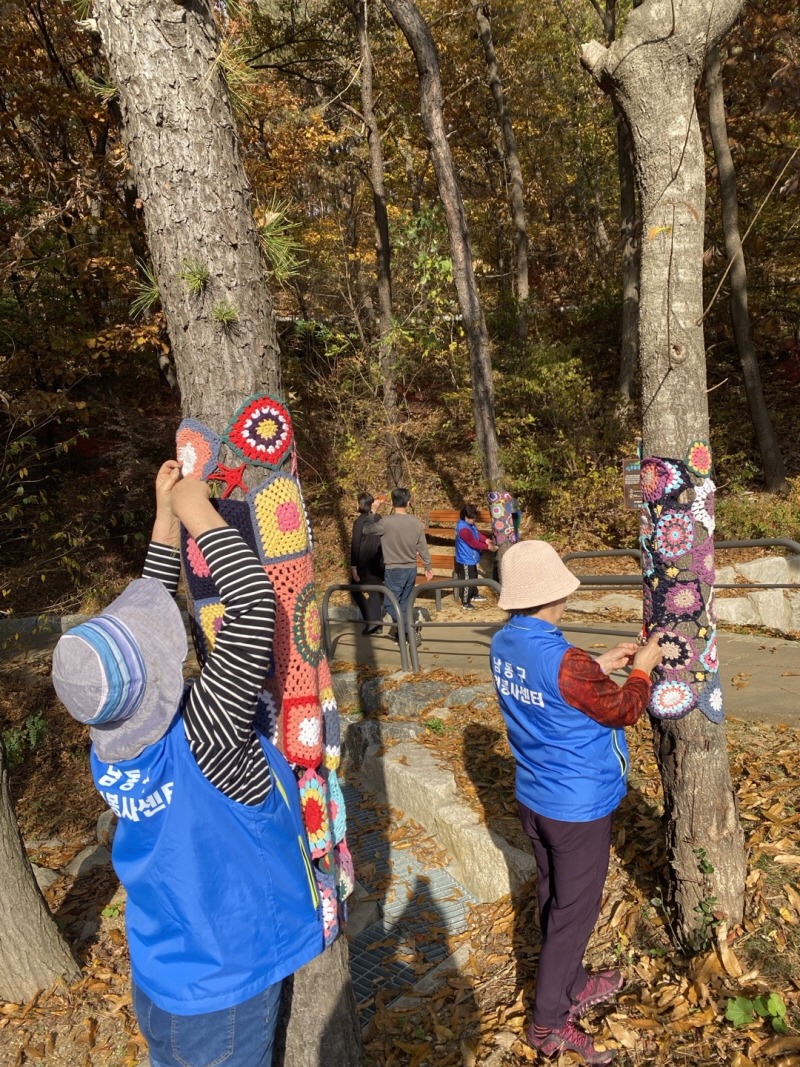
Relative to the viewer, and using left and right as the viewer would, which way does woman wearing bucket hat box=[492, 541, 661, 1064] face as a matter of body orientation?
facing away from the viewer and to the right of the viewer

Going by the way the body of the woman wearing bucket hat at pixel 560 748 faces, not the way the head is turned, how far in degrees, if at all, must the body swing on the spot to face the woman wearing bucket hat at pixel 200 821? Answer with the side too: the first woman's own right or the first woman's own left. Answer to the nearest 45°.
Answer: approximately 180°

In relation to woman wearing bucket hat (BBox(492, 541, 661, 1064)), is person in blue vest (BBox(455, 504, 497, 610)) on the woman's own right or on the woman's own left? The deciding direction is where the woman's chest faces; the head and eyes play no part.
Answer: on the woman's own left

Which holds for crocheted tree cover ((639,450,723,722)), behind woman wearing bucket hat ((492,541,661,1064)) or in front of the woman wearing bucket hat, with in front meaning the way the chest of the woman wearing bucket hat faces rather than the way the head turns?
in front

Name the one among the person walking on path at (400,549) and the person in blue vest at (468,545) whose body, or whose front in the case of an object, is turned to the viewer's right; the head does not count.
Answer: the person in blue vest

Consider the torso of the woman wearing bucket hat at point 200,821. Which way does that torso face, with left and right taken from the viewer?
facing away from the viewer and to the right of the viewer

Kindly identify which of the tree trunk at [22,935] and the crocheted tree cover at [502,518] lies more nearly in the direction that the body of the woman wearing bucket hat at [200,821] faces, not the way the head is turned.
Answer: the crocheted tree cover

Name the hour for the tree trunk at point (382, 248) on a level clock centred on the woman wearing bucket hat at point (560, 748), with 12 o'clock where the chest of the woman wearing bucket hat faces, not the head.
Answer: The tree trunk is roughly at 10 o'clock from the woman wearing bucket hat.

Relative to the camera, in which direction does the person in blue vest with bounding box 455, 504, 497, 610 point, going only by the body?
to the viewer's right

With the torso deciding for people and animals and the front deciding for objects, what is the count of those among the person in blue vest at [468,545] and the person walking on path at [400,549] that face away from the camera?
1

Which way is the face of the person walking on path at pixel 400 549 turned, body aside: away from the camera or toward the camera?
away from the camera

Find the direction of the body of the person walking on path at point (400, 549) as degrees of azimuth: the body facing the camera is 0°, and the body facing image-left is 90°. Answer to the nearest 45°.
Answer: approximately 180°

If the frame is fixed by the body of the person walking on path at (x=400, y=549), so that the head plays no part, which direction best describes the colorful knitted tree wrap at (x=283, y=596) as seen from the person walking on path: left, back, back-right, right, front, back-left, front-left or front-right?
back

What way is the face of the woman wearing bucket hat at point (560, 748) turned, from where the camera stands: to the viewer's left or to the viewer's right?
to the viewer's right

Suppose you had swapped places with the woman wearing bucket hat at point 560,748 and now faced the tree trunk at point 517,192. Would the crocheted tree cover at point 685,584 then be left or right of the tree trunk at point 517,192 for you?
right

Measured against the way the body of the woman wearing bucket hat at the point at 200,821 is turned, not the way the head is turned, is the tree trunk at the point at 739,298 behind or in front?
in front
